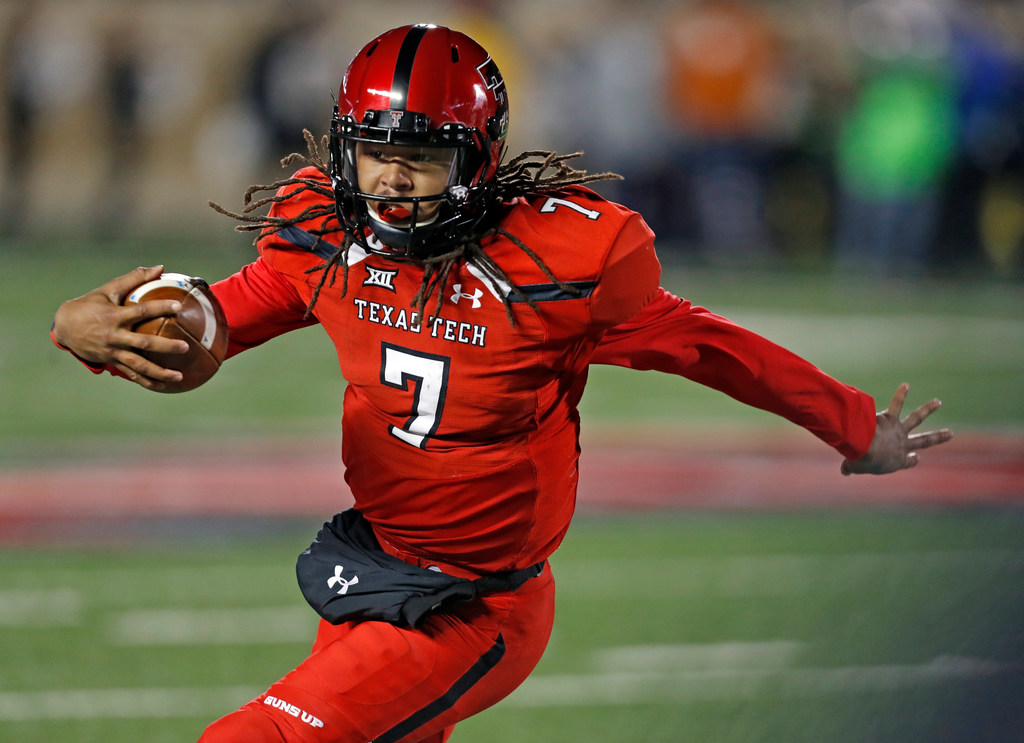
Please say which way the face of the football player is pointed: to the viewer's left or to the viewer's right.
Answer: to the viewer's left

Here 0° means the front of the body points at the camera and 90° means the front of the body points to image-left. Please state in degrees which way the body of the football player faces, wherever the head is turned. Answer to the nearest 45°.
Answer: approximately 45°
